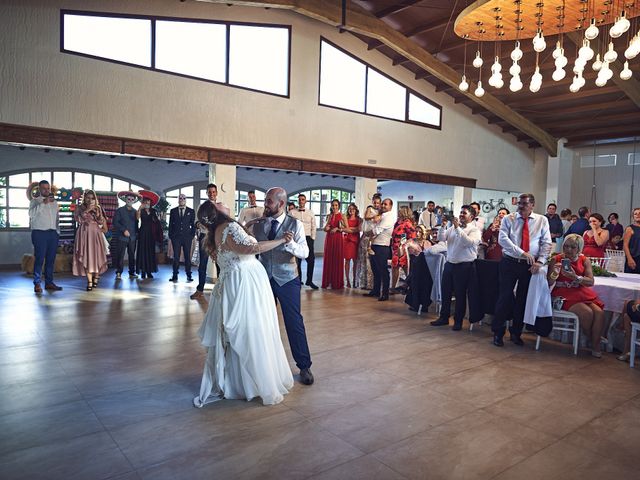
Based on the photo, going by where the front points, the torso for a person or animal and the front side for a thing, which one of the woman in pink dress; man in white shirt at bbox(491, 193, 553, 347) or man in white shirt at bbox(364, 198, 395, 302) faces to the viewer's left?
man in white shirt at bbox(364, 198, 395, 302)

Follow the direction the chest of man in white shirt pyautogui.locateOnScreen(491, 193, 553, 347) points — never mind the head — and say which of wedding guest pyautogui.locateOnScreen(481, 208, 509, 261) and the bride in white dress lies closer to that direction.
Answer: the bride in white dress

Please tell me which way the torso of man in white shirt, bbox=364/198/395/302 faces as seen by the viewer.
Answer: to the viewer's left

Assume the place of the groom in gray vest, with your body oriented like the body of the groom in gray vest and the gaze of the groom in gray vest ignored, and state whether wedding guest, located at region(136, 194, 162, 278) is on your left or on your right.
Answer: on your right

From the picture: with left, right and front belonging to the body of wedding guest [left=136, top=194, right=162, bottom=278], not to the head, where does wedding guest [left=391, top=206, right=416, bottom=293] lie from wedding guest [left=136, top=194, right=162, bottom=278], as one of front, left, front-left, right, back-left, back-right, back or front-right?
front-left

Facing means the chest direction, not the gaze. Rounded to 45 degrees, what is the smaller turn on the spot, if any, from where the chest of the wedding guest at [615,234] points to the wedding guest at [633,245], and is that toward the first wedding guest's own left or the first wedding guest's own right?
approximately 45° to the first wedding guest's own left

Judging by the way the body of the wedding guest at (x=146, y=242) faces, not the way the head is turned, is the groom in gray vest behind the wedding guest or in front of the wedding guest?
in front

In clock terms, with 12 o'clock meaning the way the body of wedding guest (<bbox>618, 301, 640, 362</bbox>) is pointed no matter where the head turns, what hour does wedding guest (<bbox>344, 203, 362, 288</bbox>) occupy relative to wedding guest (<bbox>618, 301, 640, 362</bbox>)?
wedding guest (<bbox>344, 203, 362, 288</bbox>) is roughly at 1 o'clock from wedding guest (<bbox>618, 301, 640, 362</bbox>).

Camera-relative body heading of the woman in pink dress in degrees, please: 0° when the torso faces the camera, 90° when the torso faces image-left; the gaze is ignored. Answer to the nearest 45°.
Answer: approximately 0°

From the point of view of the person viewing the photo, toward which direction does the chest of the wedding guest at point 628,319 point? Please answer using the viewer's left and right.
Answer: facing to the left of the viewer

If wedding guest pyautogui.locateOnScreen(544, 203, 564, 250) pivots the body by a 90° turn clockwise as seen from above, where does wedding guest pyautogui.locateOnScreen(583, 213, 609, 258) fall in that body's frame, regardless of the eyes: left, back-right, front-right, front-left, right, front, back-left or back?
back-left

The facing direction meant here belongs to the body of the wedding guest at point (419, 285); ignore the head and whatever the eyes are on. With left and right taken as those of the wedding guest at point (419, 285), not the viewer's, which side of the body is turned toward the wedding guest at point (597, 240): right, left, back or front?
back

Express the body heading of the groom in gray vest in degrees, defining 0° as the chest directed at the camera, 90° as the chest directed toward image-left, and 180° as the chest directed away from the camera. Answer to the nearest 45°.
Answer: approximately 45°

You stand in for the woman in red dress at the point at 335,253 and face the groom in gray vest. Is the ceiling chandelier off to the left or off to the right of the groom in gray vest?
left

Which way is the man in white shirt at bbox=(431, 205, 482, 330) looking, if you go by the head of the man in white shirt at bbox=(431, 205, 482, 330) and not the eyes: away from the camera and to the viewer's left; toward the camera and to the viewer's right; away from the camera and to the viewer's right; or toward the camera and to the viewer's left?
toward the camera and to the viewer's left

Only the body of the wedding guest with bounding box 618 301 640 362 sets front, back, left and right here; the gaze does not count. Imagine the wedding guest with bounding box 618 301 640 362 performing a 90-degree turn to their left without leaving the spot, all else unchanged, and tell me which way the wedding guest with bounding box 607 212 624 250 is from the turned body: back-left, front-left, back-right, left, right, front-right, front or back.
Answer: back

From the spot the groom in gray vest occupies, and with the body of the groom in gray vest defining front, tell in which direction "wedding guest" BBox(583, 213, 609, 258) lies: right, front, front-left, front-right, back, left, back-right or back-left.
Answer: back

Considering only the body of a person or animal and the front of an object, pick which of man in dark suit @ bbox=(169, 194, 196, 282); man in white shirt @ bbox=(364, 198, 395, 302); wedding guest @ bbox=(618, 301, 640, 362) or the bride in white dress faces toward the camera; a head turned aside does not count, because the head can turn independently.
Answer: the man in dark suit
